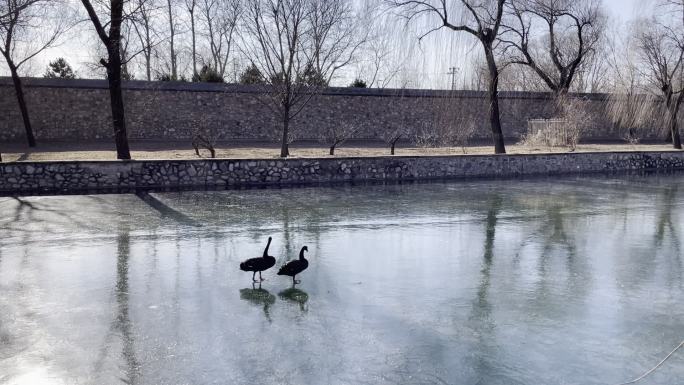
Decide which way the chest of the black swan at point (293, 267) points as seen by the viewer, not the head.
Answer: to the viewer's right

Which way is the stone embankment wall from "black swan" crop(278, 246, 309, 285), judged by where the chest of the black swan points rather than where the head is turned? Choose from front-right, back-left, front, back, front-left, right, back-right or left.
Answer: left

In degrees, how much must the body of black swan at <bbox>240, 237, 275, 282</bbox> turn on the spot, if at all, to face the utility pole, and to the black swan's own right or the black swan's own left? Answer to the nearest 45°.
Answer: approximately 45° to the black swan's own left

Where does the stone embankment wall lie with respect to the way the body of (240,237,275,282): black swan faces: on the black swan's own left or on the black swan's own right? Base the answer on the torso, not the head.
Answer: on the black swan's own left

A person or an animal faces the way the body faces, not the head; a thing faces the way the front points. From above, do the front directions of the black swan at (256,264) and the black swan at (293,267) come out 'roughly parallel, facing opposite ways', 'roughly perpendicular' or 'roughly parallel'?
roughly parallel

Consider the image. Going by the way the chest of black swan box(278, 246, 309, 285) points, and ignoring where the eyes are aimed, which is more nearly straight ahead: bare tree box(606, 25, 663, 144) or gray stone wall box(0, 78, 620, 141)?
the bare tree

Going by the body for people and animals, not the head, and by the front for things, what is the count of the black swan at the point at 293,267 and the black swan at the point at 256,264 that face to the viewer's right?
2

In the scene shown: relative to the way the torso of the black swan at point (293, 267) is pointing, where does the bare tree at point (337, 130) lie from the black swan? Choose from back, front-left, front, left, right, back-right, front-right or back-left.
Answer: left

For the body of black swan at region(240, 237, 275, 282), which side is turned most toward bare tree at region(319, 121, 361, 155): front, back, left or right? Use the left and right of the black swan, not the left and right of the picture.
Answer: left

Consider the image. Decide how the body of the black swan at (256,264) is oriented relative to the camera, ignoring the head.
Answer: to the viewer's right
